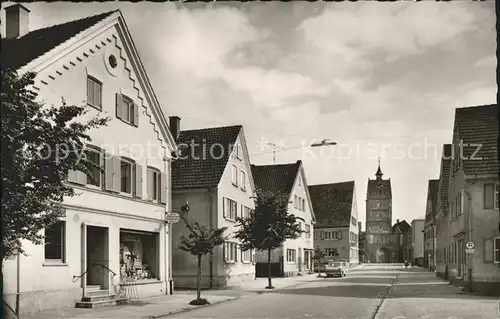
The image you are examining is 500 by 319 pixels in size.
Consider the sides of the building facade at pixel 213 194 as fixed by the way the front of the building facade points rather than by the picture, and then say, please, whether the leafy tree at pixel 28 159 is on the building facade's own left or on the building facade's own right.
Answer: on the building facade's own right

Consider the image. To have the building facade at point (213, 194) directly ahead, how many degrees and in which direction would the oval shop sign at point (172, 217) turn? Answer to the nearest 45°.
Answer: approximately 180°

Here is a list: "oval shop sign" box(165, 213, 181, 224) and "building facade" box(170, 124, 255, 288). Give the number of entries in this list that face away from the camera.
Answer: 0

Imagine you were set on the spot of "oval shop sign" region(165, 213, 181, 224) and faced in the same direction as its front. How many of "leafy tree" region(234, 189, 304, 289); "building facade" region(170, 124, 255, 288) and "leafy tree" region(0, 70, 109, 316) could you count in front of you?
1

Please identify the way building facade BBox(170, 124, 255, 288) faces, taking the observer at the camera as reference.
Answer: facing the viewer and to the right of the viewer

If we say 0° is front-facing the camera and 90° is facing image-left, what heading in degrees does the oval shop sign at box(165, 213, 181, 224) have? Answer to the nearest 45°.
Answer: approximately 0°

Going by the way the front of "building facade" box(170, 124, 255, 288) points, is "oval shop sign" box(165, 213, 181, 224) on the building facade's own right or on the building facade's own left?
on the building facade's own right

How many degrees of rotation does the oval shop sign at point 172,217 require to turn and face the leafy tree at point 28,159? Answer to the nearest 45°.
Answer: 0° — it already faces it

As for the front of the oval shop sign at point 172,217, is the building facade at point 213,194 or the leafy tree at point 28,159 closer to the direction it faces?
the leafy tree
